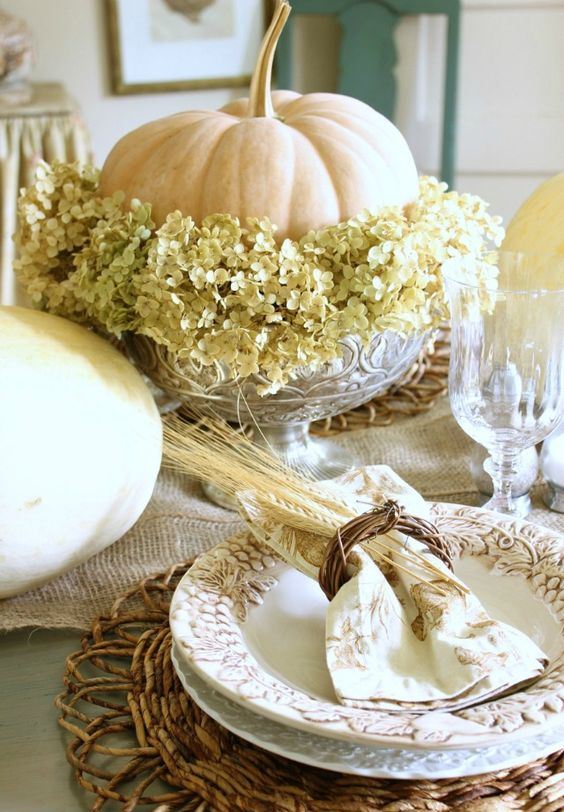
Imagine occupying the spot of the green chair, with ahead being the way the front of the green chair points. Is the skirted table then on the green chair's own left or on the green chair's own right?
on the green chair's own right

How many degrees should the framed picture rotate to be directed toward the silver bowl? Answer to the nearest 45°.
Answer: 0° — it already faces it

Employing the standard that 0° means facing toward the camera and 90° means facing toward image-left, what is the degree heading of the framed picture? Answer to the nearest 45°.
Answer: approximately 0°

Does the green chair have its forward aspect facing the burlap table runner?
yes

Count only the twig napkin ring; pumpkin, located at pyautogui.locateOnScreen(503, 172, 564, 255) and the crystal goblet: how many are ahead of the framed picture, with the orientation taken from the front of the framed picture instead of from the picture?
3

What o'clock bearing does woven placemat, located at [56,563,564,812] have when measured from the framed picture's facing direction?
The woven placemat is roughly at 12 o'clock from the framed picture.

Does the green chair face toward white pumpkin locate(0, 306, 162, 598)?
yes

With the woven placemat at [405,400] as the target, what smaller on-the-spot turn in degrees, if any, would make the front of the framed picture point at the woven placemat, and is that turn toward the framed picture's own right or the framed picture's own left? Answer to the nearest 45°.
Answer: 0° — it already faces it

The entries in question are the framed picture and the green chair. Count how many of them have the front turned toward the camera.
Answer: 2
